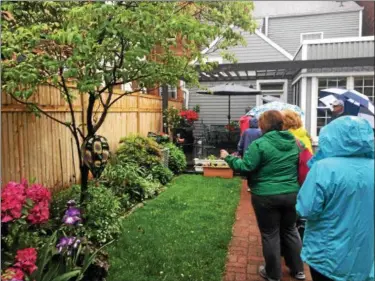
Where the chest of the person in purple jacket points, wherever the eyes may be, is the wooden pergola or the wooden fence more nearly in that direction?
the wooden pergola

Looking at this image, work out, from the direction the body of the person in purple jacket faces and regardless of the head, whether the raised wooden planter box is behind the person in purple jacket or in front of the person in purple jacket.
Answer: in front

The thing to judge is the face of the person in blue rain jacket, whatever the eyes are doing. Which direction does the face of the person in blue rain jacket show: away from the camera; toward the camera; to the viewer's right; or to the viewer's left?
away from the camera

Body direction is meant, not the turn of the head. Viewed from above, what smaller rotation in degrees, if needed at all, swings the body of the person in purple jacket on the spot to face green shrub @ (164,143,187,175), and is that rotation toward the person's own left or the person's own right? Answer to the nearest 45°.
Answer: approximately 45° to the person's own left

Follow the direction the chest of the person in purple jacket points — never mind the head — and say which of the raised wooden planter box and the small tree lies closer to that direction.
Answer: the raised wooden planter box

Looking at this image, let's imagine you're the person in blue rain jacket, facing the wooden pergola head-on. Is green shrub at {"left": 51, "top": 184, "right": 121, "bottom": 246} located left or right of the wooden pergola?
left

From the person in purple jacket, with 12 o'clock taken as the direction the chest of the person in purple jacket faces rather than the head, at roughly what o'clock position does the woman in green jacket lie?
The woman in green jacket is roughly at 6 o'clock from the person in purple jacket.

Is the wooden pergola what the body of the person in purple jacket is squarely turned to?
yes

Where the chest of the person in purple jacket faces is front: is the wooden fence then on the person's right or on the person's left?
on the person's left

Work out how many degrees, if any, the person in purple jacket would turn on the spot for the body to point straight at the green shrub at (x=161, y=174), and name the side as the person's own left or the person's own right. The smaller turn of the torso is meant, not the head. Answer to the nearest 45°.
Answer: approximately 45° to the person's own left

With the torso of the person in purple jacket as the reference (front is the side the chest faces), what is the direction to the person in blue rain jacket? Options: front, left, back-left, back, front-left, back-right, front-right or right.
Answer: back

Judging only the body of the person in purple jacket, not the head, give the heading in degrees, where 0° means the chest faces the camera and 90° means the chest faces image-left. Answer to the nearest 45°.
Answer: approximately 180°

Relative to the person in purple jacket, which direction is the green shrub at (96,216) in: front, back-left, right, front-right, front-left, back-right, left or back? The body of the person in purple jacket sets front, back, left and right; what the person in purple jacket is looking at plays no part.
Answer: back-left
